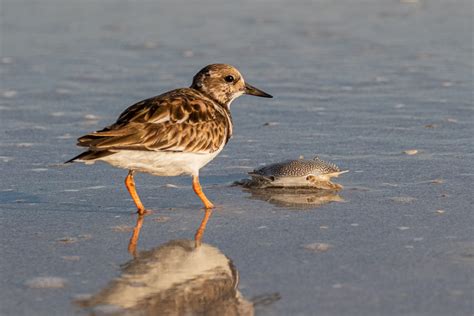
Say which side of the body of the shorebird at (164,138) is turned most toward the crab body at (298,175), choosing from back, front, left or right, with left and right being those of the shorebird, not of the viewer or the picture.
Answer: front

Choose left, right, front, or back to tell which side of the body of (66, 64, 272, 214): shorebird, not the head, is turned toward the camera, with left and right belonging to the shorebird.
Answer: right
